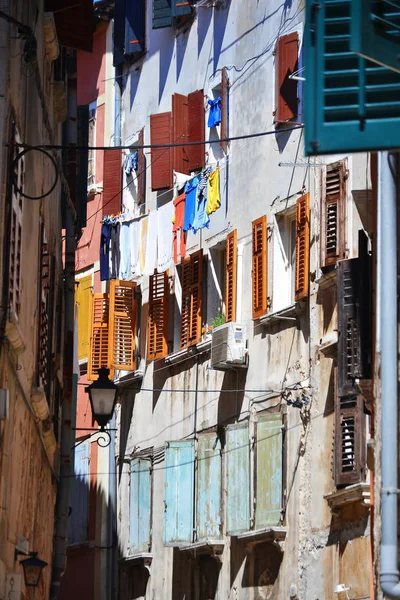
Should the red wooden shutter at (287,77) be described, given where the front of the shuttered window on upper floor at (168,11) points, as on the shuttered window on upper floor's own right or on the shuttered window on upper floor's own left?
on the shuttered window on upper floor's own left

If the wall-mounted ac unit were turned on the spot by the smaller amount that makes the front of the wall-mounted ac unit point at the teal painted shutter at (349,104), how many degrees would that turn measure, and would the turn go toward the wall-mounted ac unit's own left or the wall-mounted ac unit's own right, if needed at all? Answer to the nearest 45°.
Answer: approximately 45° to the wall-mounted ac unit's own left

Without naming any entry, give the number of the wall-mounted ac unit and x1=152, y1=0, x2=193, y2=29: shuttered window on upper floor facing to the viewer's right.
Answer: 0

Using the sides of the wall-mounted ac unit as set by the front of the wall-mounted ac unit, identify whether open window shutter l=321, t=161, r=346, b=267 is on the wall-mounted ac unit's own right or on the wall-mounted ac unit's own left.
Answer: on the wall-mounted ac unit's own left

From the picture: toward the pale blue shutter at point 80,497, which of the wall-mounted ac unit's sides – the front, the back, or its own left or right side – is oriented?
right

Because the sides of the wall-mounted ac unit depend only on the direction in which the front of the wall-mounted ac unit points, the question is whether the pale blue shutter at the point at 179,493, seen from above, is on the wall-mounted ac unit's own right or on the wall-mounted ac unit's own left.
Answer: on the wall-mounted ac unit's own right

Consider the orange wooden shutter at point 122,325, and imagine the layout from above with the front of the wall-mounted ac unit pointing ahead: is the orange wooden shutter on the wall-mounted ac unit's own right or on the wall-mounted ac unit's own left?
on the wall-mounted ac unit's own right

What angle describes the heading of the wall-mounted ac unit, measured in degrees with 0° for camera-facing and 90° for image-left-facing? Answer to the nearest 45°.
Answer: approximately 45°

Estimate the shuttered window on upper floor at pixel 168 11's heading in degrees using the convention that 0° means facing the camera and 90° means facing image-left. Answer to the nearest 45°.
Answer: approximately 45°
